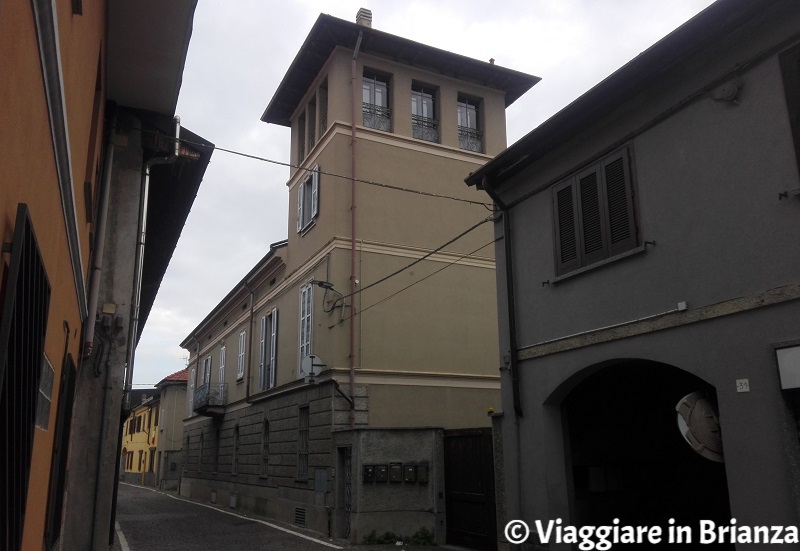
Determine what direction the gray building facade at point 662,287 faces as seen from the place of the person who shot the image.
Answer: facing the viewer and to the left of the viewer

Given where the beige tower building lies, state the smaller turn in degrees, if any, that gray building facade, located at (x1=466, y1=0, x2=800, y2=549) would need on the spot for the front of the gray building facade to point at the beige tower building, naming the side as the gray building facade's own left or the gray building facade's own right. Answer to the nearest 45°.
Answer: approximately 90° to the gray building facade's own right

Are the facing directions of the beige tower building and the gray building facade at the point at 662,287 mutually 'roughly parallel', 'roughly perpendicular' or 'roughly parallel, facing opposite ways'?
roughly parallel

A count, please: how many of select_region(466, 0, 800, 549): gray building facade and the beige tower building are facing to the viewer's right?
0

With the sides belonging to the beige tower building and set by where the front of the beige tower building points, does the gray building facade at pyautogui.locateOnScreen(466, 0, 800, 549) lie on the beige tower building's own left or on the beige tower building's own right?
on the beige tower building's own left
